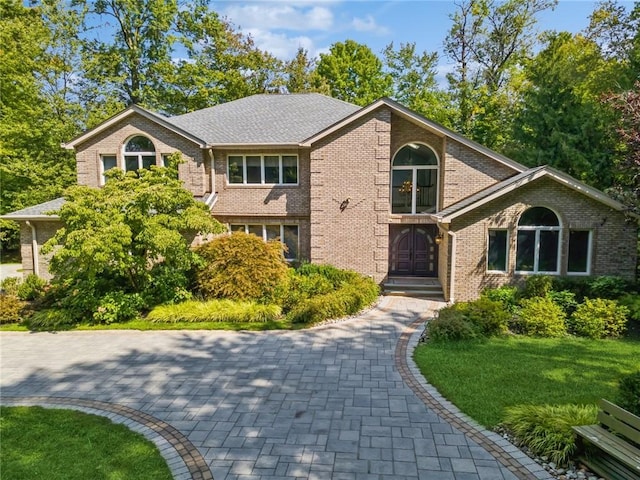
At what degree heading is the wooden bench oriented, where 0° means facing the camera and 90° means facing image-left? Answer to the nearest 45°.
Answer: approximately 45°

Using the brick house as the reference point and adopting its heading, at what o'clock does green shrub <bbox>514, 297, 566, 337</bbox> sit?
The green shrub is roughly at 11 o'clock from the brick house.

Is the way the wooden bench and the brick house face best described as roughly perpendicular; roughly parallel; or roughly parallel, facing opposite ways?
roughly perpendicular

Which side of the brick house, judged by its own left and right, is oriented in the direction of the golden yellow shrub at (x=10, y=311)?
right

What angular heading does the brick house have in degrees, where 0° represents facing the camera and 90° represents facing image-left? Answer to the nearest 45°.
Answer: approximately 0°

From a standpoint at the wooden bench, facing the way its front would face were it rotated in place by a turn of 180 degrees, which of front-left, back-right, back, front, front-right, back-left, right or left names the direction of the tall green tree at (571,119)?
front-left

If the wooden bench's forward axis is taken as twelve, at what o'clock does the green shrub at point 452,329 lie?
The green shrub is roughly at 3 o'clock from the wooden bench.

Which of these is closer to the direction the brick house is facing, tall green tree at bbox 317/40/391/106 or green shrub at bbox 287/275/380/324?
the green shrub

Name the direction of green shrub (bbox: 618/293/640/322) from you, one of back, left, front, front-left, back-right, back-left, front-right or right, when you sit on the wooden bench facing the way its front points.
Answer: back-right
